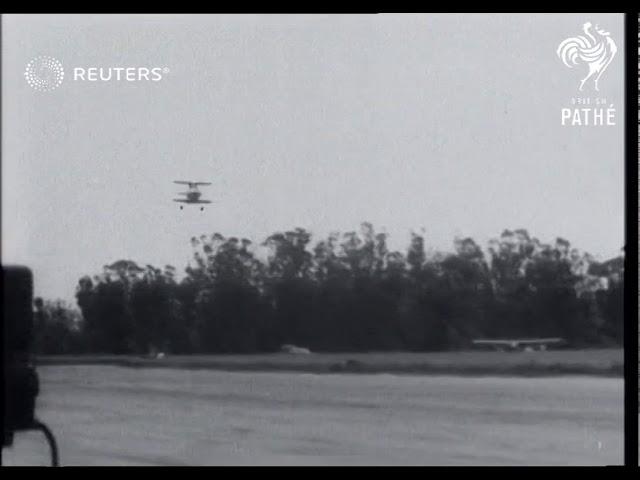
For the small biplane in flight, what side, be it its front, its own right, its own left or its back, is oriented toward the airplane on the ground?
left

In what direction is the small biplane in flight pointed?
toward the camera
